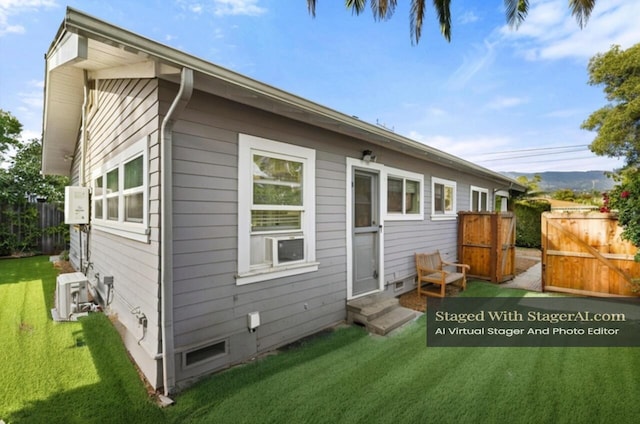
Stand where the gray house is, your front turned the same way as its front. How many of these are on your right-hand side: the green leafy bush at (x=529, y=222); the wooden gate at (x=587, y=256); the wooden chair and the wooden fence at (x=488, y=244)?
0

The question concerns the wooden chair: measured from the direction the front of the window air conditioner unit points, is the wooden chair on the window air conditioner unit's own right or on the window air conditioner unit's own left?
on the window air conditioner unit's own left

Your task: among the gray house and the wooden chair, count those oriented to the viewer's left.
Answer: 0

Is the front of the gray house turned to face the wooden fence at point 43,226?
no

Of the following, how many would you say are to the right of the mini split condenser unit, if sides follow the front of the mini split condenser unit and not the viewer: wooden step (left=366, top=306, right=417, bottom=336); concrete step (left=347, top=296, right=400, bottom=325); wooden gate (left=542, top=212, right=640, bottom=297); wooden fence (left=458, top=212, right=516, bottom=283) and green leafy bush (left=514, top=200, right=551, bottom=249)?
0

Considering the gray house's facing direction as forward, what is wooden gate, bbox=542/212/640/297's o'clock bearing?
The wooden gate is roughly at 10 o'clock from the gray house.

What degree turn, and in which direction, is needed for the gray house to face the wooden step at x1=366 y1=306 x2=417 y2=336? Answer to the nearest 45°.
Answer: approximately 45° to its left

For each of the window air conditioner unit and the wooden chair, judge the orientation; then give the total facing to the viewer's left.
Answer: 0

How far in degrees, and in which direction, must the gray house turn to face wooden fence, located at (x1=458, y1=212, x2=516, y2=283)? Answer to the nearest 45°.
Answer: approximately 90° to its left

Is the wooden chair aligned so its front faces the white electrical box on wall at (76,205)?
no

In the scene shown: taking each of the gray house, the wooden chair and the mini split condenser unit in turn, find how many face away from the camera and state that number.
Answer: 0

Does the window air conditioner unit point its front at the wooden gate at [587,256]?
no

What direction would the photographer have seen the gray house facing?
facing the viewer and to the right of the viewer

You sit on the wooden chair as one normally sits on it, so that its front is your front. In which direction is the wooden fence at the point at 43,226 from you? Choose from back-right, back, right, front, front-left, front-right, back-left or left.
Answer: back-right

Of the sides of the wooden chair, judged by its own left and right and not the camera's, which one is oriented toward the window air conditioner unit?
right
